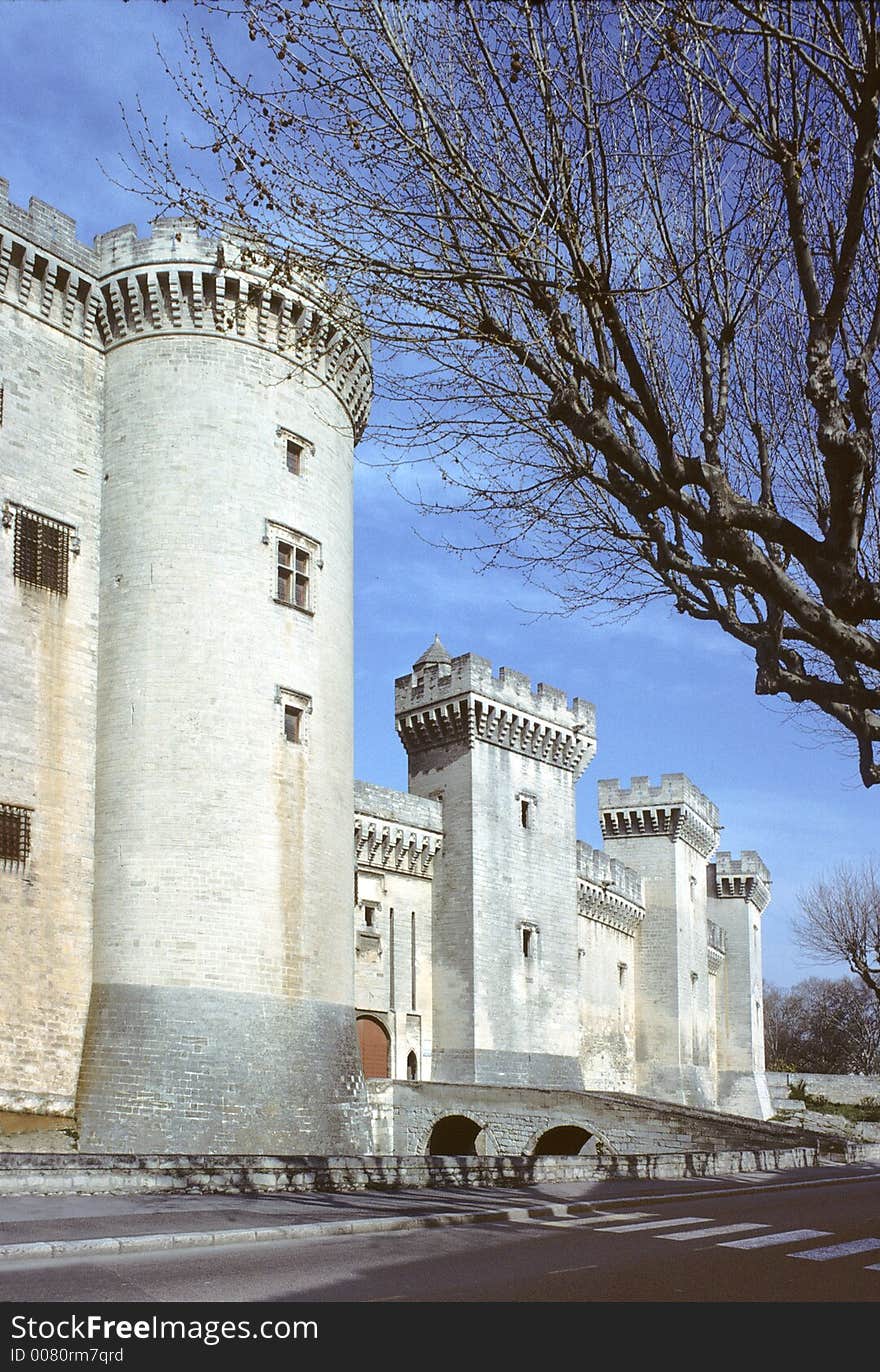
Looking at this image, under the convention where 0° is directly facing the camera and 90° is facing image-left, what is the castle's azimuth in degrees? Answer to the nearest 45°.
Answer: approximately 315°
